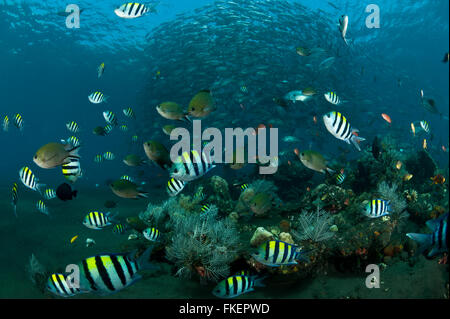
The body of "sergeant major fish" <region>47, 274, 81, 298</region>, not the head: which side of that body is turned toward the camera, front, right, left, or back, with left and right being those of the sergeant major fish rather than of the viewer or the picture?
left

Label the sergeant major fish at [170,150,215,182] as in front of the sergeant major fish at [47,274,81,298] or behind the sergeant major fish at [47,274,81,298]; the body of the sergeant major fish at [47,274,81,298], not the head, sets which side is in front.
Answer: behind

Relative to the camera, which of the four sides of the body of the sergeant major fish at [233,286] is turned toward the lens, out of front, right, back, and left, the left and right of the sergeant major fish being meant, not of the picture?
left

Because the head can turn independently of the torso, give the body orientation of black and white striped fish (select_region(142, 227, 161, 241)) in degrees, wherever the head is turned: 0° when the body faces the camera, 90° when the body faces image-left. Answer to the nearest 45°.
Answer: approximately 90°

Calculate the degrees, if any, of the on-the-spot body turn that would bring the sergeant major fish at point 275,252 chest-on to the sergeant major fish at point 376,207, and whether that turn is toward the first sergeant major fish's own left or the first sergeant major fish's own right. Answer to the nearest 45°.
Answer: approximately 135° to the first sergeant major fish's own right

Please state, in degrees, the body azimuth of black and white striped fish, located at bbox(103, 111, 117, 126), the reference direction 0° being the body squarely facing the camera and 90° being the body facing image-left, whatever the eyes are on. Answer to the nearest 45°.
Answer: approximately 90°

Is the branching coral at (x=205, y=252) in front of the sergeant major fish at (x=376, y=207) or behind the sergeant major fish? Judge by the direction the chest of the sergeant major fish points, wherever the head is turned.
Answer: in front

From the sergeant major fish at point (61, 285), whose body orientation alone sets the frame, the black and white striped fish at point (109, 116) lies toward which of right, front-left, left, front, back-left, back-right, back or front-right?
right
